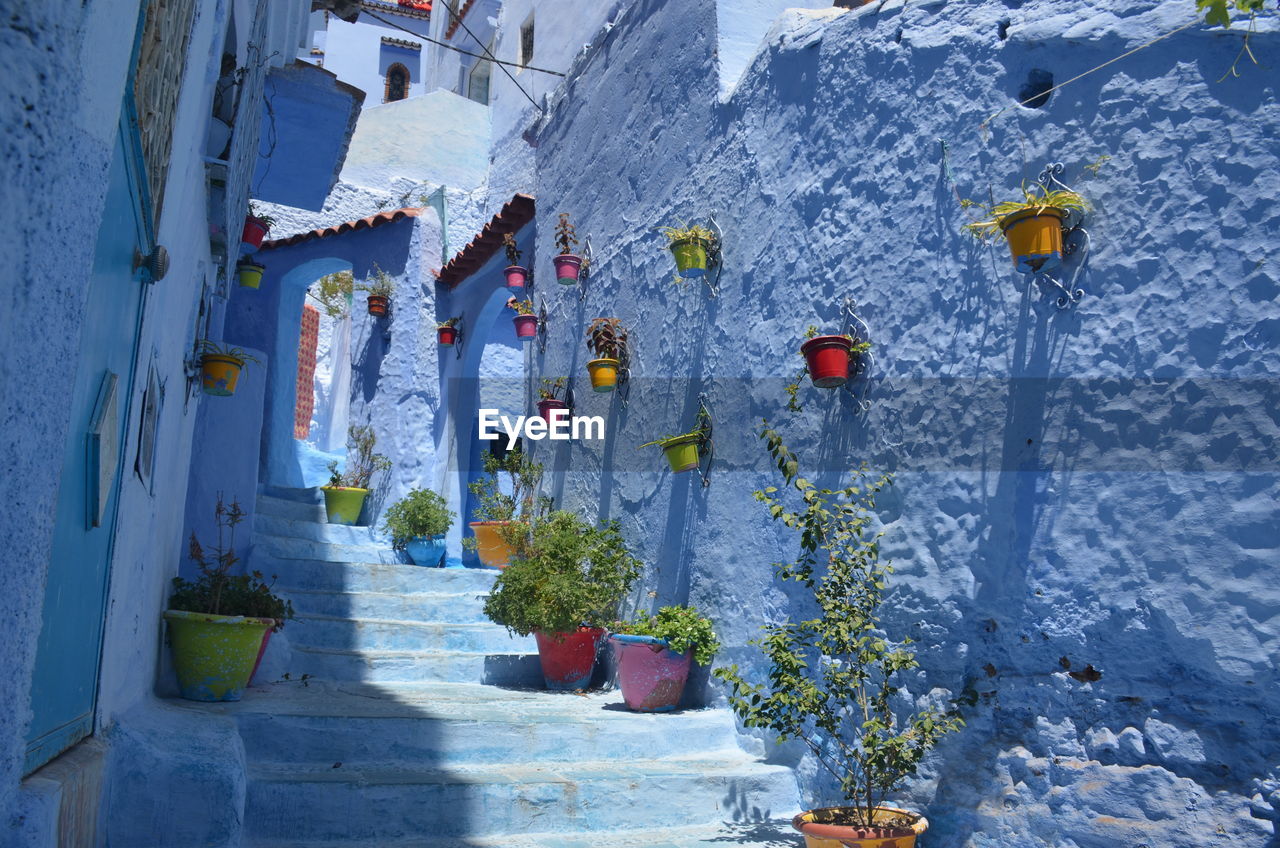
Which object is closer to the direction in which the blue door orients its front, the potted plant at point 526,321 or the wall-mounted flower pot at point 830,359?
the wall-mounted flower pot

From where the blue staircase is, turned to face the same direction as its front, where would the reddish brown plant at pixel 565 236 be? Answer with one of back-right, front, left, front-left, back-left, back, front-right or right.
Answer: back

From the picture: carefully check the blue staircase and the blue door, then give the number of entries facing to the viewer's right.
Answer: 1

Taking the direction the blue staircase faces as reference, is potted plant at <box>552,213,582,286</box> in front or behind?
behind

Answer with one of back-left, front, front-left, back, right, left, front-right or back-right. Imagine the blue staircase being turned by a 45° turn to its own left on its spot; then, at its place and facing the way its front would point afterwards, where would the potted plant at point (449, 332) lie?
back-left

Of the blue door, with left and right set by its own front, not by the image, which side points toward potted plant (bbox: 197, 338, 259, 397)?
left

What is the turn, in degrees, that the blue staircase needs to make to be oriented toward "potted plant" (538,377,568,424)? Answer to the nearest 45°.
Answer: approximately 180°

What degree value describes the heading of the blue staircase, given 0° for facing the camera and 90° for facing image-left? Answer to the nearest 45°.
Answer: approximately 0°

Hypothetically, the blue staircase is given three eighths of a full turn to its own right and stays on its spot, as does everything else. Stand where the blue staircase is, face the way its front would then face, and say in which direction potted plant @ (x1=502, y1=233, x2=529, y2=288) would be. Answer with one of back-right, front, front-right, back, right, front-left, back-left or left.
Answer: front-right

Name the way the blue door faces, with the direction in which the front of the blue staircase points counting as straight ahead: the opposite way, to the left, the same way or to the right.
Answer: to the left

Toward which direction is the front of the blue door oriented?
to the viewer's right

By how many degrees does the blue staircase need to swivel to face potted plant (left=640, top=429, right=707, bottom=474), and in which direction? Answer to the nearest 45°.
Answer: approximately 135° to its left

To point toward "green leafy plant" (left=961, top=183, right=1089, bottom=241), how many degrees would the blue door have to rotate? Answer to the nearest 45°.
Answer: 0° — it already faces it

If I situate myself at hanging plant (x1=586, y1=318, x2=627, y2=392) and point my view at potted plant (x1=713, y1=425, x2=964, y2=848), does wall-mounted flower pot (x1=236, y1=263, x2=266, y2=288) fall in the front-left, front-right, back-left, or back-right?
back-right

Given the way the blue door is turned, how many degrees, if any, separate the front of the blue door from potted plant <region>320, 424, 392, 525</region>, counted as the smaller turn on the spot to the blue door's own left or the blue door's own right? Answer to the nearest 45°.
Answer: approximately 90° to the blue door's own left
